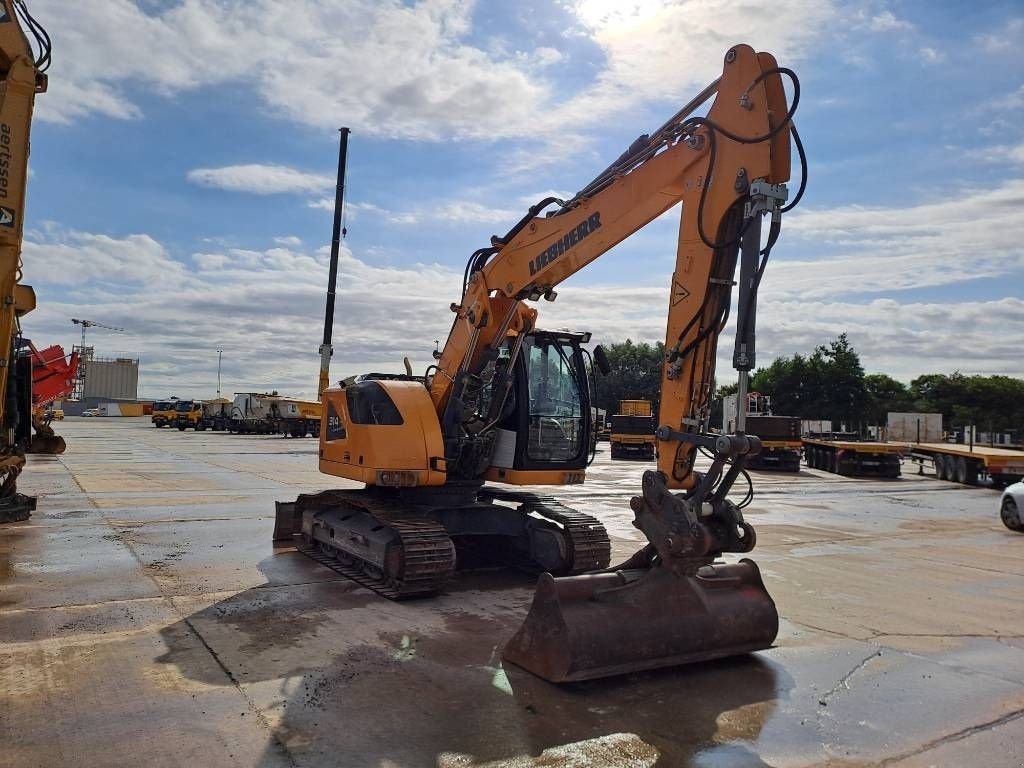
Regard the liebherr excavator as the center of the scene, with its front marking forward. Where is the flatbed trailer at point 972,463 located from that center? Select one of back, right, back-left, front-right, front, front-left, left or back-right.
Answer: left

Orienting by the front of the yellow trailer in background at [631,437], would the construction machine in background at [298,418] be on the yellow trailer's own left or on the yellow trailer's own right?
on the yellow trailer's own right

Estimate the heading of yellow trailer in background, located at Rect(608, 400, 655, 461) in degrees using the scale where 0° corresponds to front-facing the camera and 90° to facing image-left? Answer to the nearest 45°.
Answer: approximately 0°

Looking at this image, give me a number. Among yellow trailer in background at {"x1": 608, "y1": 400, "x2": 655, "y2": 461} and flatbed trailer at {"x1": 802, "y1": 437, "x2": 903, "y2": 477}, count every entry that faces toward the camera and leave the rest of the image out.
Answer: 1

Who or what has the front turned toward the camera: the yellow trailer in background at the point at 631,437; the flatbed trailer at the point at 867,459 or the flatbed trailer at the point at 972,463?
the yellow trailer in background

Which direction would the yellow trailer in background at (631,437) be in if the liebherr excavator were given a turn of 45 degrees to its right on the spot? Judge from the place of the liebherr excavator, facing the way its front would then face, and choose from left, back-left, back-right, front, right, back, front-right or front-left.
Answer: back

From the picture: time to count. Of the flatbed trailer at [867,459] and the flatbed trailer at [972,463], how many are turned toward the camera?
0

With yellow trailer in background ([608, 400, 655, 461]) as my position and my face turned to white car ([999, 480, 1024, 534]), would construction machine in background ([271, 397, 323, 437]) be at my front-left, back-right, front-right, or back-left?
back-right

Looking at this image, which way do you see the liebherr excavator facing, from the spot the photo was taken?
facing the viewer and to the right of the viewer
